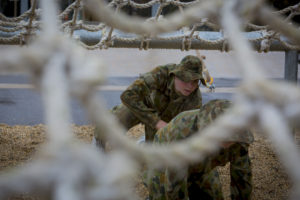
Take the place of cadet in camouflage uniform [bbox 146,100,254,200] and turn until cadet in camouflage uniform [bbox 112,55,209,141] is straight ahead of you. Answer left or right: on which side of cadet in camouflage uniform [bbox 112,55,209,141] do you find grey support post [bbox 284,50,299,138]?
right

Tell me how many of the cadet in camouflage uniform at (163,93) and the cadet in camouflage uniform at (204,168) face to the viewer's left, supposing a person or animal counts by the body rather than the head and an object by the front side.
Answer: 0

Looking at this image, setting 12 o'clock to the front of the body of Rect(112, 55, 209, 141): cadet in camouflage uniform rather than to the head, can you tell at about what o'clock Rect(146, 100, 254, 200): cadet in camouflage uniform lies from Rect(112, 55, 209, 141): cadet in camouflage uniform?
Rect(146, 100, 254, 200): cadet in camouflage uniform is roughly at 1 o'clock from Rect(112, 55, 209, 141): cadet in camouflage uniform.

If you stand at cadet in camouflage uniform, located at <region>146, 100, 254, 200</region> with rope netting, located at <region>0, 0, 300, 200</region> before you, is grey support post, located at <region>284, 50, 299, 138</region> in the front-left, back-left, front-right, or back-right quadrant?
back-left

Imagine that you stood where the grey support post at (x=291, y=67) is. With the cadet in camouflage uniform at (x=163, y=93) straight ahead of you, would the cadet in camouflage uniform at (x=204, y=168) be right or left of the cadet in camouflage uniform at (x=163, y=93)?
left
